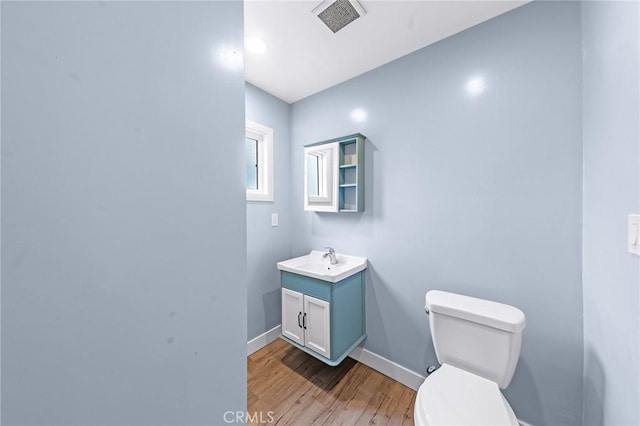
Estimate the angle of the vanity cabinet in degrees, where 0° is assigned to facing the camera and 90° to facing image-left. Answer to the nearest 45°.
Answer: approximately 45°

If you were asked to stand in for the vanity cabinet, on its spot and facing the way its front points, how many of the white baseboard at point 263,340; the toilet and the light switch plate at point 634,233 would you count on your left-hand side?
2

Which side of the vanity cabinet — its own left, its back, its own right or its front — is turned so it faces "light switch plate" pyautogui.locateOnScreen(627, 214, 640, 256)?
left

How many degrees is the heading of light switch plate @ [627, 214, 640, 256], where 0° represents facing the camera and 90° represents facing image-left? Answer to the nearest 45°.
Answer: approximately 45°
